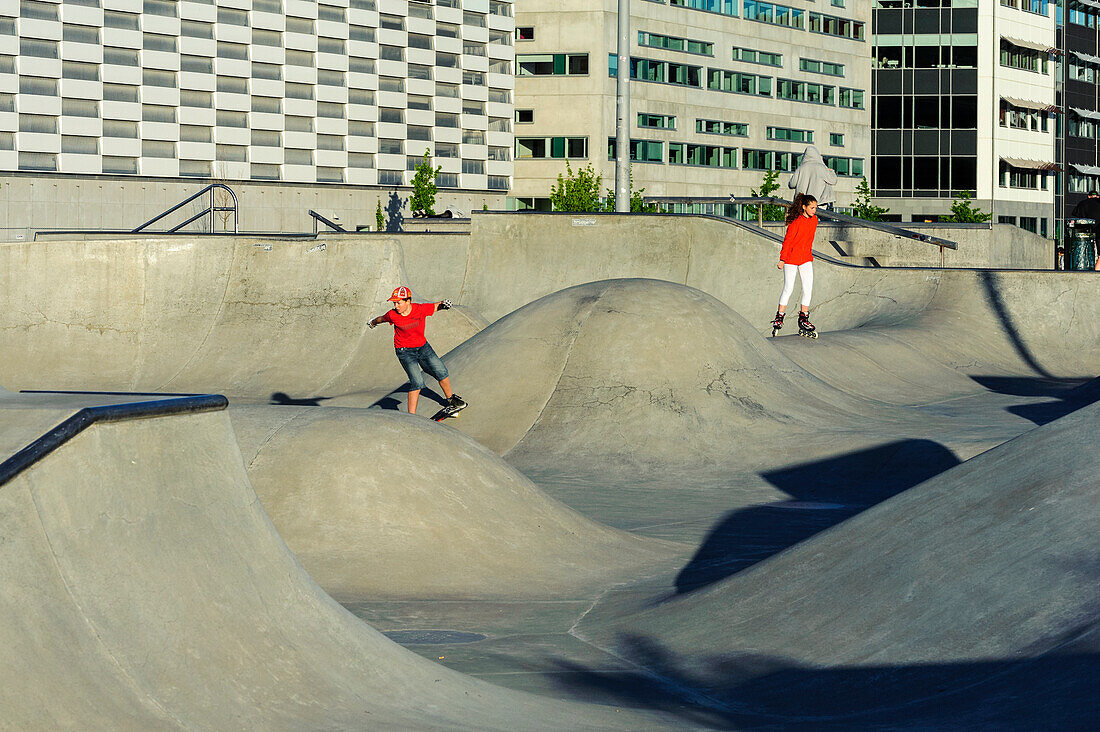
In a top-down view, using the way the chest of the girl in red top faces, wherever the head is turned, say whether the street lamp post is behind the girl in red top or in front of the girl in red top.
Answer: behind

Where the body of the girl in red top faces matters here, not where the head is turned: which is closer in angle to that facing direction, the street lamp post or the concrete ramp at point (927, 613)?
the concrete ramp
